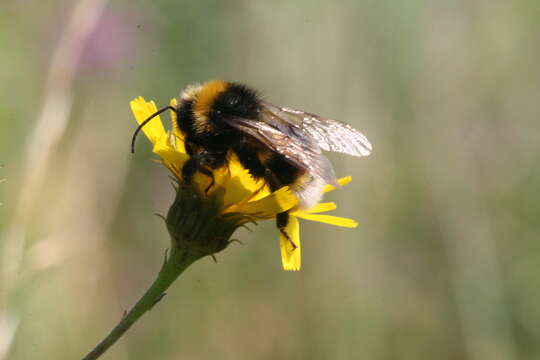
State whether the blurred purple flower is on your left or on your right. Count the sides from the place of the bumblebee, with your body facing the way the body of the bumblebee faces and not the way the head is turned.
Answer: on your right

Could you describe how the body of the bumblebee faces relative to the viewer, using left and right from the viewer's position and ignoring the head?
facing to the left of the viewer
